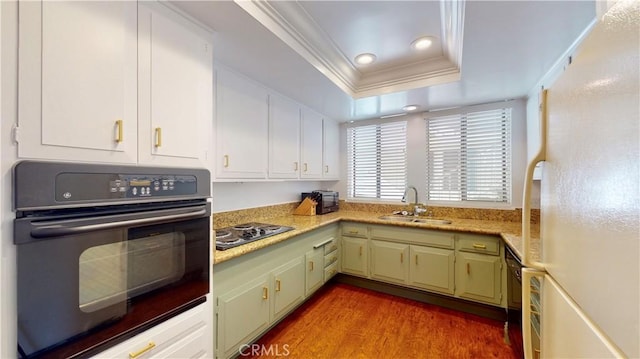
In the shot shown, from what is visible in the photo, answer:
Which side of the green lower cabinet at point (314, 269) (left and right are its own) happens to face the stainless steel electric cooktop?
right

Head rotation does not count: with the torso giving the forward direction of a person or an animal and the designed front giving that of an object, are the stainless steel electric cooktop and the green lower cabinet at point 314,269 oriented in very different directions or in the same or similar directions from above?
same or similar directions

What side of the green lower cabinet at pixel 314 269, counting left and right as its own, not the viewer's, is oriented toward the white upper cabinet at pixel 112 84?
right

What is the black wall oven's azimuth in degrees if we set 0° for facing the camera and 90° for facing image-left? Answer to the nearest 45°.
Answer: approximately 315°

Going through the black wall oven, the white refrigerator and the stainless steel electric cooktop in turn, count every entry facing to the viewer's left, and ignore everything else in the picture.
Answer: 1

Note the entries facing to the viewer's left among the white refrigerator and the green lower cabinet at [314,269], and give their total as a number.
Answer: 1

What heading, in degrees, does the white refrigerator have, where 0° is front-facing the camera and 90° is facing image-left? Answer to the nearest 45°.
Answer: approximately 90°

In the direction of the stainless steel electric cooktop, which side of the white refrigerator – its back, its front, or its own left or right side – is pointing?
front

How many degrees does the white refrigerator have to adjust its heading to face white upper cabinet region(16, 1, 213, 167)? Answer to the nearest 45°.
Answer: approximately 45° to its left

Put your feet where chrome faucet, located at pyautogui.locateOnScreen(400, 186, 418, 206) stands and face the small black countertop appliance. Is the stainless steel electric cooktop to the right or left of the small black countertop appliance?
left
